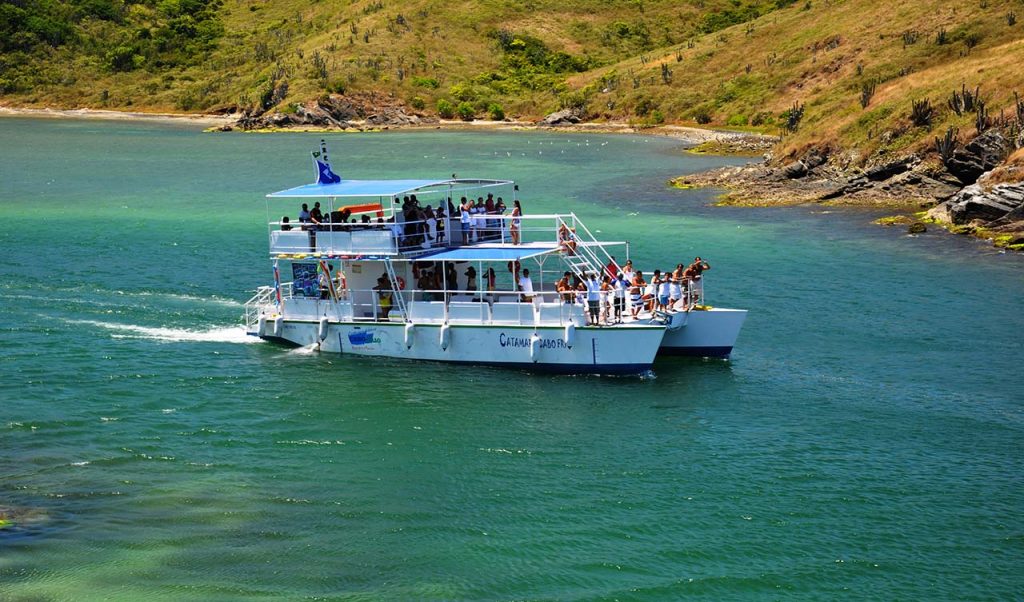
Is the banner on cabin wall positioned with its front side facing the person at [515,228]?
no

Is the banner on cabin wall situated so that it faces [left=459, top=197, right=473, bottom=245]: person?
no

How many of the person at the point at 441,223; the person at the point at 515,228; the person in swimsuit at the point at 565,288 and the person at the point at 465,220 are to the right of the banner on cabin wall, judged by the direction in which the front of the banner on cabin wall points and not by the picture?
0

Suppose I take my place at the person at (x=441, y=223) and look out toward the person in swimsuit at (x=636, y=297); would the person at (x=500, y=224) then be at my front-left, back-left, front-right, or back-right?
front-left

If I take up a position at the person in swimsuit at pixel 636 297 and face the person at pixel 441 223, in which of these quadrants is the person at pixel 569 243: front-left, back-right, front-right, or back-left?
front-right

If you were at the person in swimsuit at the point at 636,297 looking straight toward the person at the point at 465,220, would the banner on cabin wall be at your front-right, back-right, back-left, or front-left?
front-left

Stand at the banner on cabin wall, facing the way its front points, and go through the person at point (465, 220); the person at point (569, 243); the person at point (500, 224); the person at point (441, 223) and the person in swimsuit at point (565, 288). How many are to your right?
0

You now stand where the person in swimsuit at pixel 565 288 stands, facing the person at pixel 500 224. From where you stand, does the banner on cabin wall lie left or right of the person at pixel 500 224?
left

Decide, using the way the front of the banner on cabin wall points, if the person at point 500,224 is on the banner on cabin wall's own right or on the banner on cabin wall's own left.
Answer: on the banner on cabin wall's own left

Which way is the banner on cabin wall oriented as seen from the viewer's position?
toward the camera
